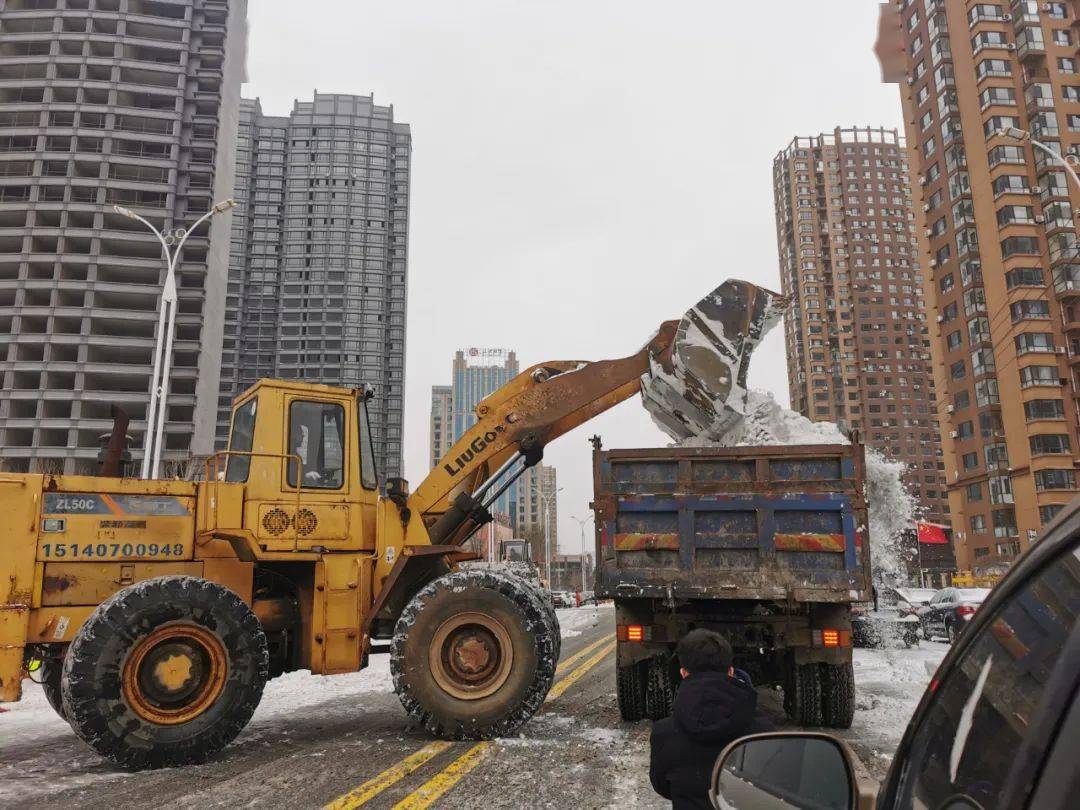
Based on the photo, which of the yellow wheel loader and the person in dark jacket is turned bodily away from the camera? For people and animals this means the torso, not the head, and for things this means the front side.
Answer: the person in dark jacket

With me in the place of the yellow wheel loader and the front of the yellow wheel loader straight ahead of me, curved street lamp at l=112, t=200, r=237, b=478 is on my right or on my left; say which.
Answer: on my left

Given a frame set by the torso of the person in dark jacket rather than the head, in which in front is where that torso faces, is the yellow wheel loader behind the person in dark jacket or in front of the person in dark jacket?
in front

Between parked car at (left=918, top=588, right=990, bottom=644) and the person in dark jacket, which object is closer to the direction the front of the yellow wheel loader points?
the parked car

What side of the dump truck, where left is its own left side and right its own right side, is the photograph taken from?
back

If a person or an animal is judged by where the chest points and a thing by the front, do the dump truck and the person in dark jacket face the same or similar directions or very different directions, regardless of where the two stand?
same or similar directions

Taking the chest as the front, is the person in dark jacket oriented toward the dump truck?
yes

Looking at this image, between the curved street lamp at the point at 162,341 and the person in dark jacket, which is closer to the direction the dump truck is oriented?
the curved street lamp

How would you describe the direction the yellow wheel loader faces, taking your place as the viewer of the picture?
facing to the right of the viewer

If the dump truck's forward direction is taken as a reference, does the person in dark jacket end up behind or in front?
behind

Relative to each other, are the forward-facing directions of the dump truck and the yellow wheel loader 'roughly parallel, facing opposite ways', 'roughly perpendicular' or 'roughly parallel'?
roughly perpendicular

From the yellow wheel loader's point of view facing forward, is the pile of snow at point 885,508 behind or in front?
in front

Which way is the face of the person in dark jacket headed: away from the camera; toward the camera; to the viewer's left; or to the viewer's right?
away from the camera

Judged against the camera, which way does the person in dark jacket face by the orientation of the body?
away from the camera
